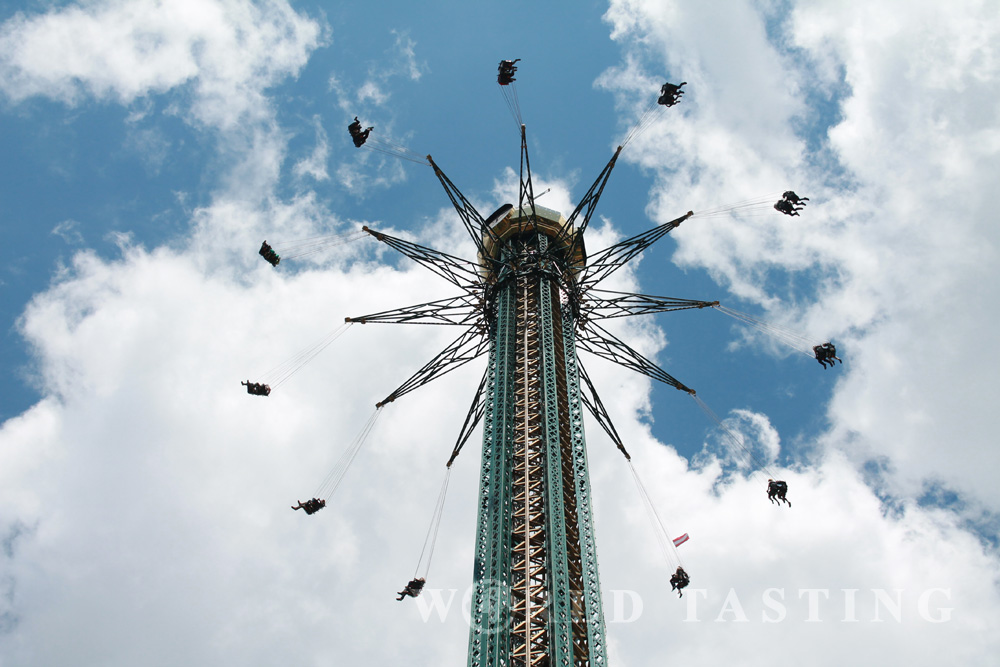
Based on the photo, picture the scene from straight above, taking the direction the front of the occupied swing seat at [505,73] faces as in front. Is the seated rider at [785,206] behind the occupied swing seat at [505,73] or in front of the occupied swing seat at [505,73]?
in front

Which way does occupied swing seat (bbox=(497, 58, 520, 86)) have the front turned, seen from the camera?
to the viewer's right

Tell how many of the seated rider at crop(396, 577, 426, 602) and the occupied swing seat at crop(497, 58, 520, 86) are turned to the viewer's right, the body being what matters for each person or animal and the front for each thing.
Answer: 1

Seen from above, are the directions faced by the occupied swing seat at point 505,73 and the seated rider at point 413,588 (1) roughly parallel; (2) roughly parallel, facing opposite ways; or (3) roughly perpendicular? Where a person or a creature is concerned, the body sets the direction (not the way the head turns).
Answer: roughly parallel, facing opposite ways

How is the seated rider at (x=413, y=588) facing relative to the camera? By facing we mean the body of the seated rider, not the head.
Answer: to the viewer's left

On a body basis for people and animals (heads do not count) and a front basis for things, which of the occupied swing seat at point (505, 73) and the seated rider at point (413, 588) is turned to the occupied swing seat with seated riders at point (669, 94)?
the occupied swing seat at point (505, 73)
